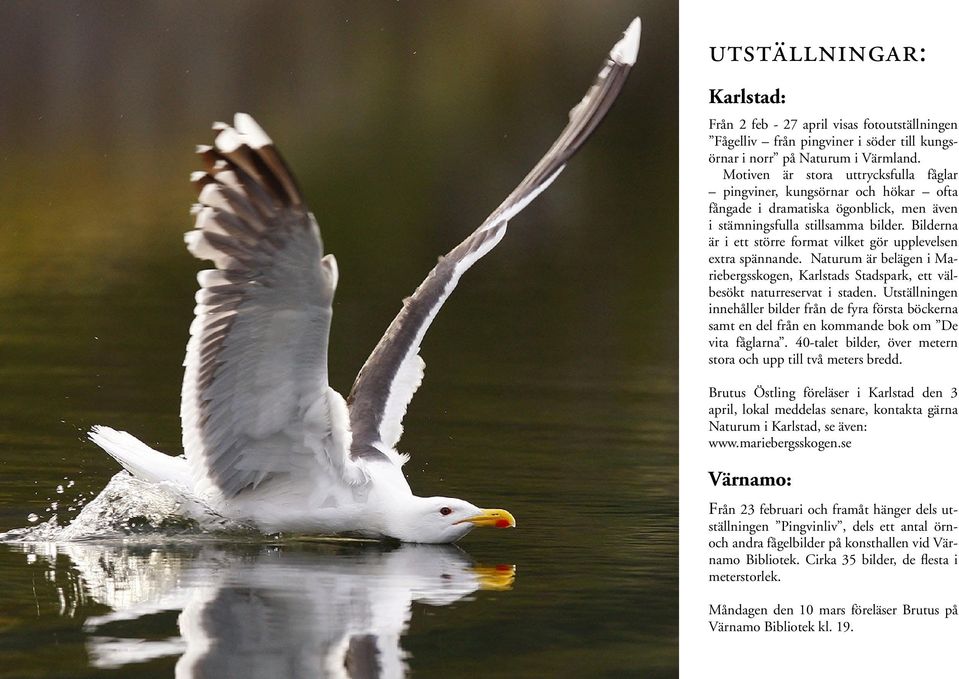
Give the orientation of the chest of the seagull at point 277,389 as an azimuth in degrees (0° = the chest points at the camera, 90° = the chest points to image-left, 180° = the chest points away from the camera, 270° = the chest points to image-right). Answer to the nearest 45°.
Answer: approximately 270°

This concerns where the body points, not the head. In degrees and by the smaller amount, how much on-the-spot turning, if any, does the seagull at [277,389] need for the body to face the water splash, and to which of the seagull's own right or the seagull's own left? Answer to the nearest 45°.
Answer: approximately 135° to the seagull's own left
